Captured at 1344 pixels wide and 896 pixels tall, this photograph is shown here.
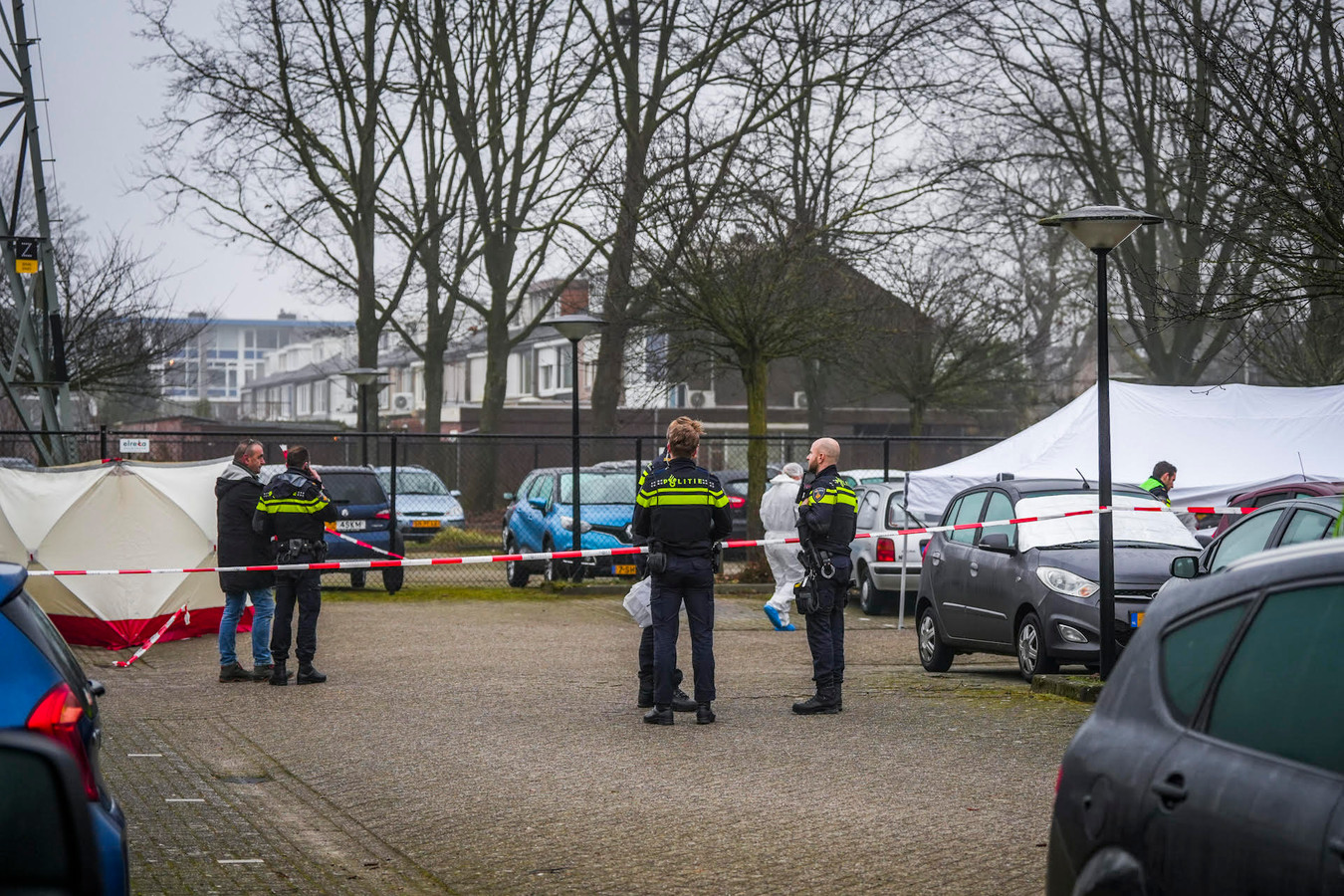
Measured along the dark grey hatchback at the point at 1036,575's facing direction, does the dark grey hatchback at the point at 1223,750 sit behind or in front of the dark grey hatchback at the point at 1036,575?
in front

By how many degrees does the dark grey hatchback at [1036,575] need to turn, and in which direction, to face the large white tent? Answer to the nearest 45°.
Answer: approximately 135° to its left

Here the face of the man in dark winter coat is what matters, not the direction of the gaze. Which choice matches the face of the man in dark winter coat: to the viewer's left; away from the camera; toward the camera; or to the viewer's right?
to the viewer's right

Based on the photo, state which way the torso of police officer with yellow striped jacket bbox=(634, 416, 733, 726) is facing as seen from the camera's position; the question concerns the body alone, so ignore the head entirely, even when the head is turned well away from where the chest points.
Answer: away from the camera
